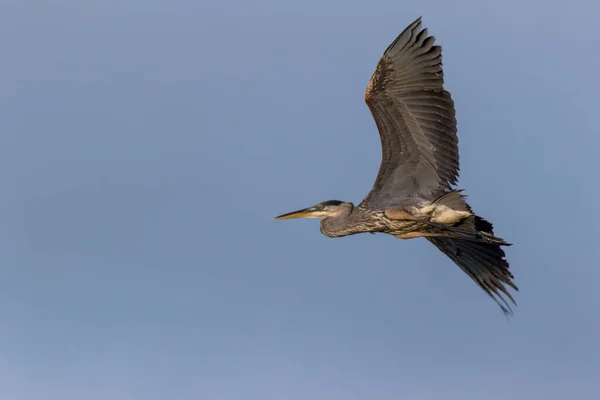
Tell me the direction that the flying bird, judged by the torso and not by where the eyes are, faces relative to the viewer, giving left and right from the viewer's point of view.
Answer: facing to the left of the viewer
